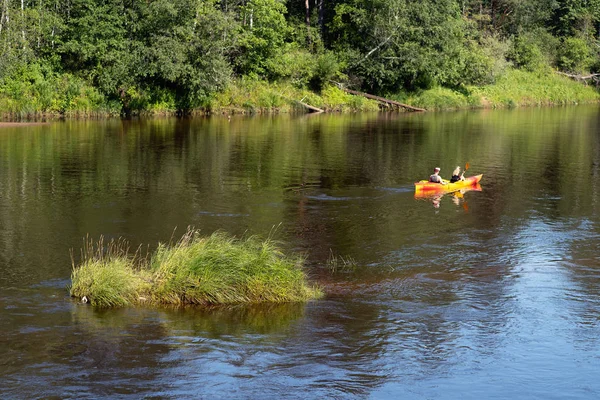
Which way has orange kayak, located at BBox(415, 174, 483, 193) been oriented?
to the viewer's right

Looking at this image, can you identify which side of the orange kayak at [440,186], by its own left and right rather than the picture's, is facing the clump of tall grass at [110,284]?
back
